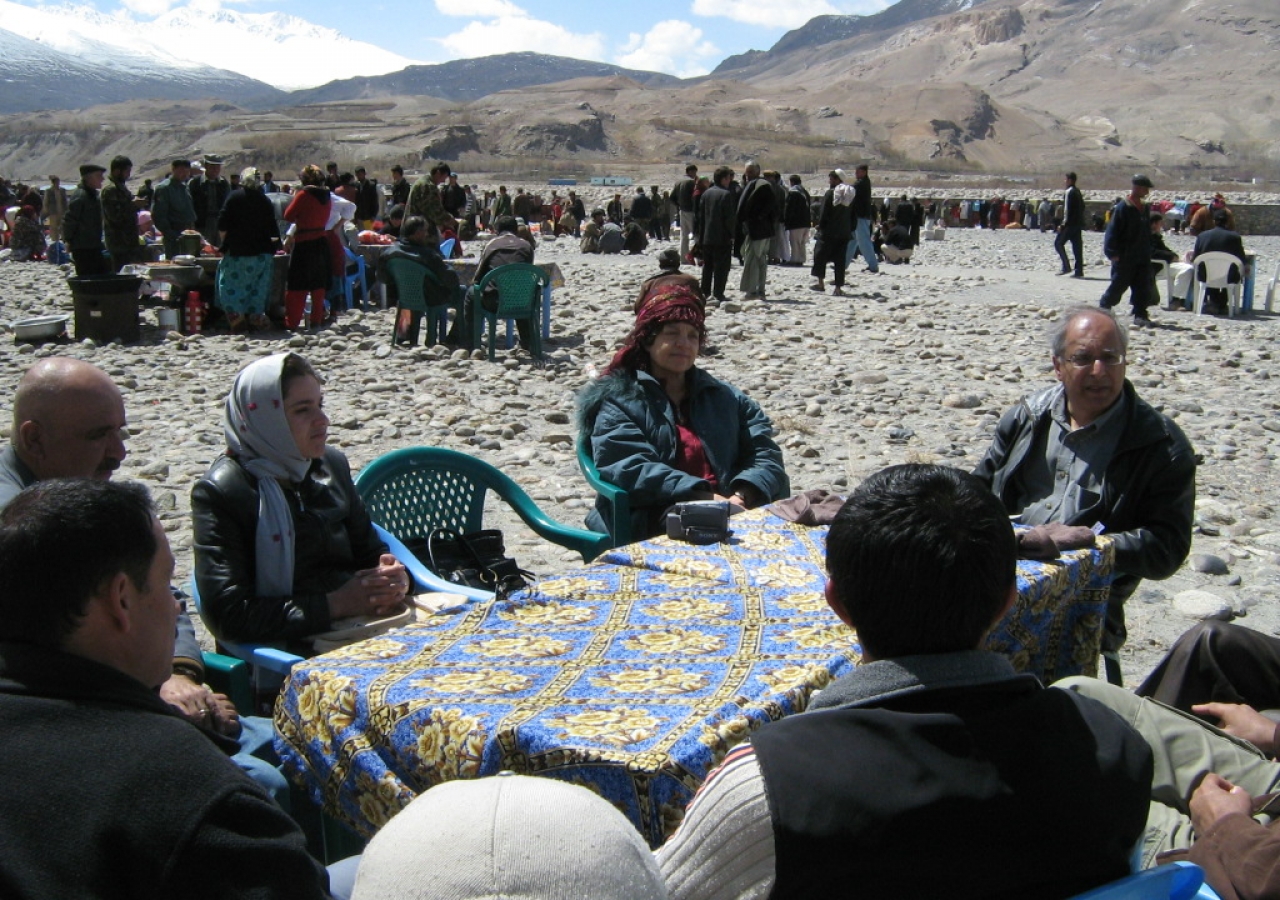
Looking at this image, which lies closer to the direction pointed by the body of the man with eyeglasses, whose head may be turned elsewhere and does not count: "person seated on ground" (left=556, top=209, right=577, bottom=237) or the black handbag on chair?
the black handbag on chair

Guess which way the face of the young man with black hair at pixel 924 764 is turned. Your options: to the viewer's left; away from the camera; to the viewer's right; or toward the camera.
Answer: away from the camera

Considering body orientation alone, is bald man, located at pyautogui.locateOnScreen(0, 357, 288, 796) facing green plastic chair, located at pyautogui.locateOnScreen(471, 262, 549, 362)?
no

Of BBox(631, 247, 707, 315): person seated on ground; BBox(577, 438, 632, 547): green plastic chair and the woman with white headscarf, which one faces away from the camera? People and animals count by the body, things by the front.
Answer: the person seated on ground

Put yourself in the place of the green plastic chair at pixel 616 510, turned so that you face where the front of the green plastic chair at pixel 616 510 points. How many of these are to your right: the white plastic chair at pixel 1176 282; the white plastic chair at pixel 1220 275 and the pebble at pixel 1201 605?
0

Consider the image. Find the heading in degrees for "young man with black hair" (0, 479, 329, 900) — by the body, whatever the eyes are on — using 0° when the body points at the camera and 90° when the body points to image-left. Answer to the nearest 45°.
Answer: approximately 225°

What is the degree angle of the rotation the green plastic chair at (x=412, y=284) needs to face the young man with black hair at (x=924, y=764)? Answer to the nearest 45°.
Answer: approximately 135° to its right

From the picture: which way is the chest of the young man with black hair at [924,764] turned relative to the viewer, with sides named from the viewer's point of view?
facing away from the viewer

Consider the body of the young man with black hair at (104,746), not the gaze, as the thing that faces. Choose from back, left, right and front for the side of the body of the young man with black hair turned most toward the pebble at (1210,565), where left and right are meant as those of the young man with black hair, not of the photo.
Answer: front

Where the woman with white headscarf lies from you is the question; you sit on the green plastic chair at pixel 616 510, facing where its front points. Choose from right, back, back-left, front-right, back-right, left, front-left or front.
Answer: right

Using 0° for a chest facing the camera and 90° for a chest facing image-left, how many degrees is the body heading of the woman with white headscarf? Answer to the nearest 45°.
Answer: approximately 315°

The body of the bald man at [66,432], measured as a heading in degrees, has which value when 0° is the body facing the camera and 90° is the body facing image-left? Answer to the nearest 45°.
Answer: approximately 270°

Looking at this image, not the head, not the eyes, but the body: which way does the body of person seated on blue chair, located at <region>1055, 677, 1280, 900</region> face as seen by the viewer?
to the viewer's left
